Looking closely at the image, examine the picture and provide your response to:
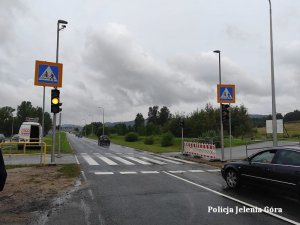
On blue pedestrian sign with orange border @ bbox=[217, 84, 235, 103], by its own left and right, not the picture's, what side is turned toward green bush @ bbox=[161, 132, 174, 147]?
back

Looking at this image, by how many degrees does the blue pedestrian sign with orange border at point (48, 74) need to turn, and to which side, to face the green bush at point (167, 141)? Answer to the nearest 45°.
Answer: approximately 135° to its left

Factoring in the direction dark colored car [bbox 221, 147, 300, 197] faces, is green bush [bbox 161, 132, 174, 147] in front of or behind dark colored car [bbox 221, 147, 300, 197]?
in front

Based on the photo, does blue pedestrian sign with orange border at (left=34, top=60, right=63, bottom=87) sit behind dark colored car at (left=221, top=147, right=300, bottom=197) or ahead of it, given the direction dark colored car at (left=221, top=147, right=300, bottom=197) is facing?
ahead

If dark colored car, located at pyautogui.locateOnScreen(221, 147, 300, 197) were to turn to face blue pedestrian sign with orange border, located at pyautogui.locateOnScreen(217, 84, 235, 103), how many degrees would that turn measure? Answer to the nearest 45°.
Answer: approximately 45° to its right

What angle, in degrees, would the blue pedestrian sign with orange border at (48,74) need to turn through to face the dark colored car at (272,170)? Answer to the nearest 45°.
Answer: approximately 45° to its left

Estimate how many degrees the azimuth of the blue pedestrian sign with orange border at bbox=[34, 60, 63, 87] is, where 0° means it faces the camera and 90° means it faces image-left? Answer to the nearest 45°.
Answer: approximately 0°

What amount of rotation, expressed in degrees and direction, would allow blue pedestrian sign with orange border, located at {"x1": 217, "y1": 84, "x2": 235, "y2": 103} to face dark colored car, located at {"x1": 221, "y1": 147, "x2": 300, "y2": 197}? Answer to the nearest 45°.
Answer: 0° — it already faces it

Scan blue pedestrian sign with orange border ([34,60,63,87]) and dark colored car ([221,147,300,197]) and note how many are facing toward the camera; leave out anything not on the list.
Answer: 1

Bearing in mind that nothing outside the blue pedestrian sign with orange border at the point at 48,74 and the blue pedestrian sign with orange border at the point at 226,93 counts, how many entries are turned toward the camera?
2

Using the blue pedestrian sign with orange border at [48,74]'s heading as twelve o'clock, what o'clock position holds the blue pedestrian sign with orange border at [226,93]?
the blue pedestrian sign with orange border at [226,93] is roughly at 9 o'clock from the blue pedestrian sign with orange border at [48,74].

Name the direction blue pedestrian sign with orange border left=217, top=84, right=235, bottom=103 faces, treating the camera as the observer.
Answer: facing the viewer

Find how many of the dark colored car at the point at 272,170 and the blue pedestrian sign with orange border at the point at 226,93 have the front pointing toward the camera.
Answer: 1

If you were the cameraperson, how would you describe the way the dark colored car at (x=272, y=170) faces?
facing away from the viewer and to the left of the viewer
